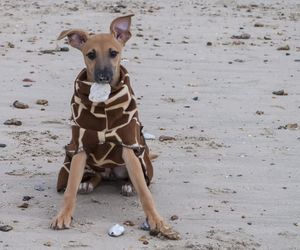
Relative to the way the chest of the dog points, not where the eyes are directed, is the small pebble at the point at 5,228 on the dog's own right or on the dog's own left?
on the dog's own right

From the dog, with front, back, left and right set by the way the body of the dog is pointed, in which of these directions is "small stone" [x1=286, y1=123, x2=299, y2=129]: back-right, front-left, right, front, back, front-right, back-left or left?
back-left

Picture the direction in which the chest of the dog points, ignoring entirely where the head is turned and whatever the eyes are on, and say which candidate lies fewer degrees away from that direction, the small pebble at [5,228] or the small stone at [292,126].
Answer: the small pebble

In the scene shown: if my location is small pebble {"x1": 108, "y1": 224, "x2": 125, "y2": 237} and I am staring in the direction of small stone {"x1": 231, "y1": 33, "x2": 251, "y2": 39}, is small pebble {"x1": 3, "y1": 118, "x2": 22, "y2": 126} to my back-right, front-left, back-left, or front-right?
front-left

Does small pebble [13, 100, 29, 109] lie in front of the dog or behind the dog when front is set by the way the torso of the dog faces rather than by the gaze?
behind

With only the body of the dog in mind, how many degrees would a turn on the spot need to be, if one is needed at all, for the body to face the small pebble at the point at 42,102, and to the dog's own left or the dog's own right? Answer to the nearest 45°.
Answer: approximately 180°

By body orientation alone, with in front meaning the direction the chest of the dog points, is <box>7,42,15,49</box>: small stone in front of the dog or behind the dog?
behind

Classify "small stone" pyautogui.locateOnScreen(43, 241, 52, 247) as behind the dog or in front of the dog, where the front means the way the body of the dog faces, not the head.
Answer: in front

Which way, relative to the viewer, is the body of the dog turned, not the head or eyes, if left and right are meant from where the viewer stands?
facing the viewer

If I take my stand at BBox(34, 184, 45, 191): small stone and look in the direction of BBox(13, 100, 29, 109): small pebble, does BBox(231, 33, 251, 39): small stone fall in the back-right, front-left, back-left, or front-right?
front-right
